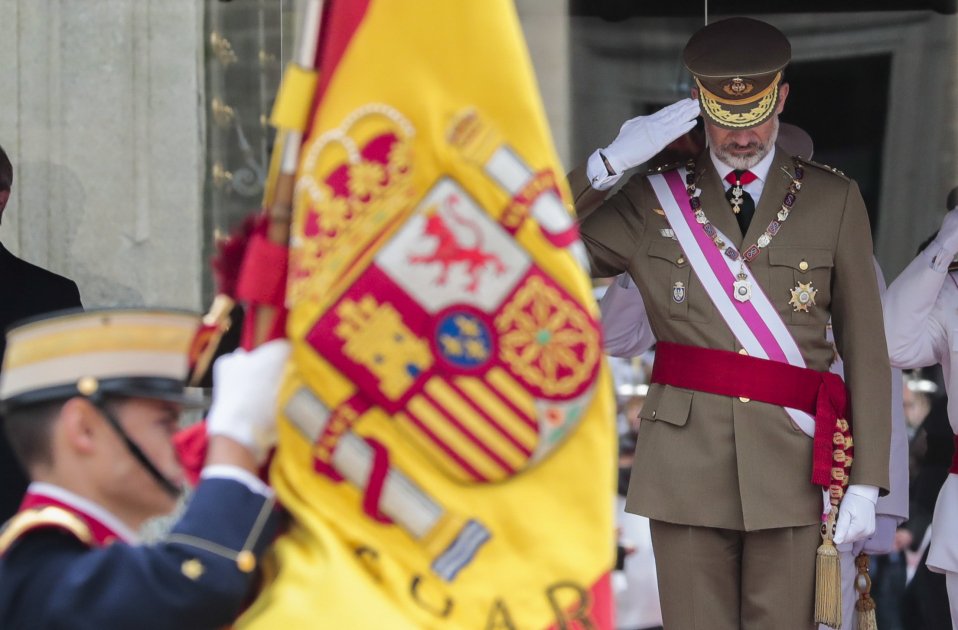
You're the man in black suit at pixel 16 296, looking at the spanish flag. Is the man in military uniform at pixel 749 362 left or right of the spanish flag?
left

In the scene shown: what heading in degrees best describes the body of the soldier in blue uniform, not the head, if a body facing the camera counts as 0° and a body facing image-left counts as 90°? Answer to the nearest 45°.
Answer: approximately 270°

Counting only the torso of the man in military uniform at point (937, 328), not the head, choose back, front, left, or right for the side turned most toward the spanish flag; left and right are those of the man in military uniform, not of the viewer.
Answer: front

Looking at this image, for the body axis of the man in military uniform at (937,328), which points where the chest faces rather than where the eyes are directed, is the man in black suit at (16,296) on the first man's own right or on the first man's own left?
on the first man's own right

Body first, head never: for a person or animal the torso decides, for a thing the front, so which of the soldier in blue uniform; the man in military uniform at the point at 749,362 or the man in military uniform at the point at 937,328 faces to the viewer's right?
the soldier in blue uniform

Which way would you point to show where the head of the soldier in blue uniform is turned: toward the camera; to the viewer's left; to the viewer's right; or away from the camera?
to the viewer's right

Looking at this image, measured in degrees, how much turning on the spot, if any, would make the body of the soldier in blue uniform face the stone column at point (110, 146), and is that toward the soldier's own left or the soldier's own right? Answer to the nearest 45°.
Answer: approximately 90° to the soldier's own left

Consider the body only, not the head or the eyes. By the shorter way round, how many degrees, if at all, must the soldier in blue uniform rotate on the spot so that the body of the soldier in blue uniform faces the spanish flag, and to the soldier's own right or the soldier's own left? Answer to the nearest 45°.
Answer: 0° — they already face it

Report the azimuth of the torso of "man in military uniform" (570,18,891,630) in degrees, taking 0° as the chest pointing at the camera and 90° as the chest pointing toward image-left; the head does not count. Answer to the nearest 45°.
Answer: approximately 0°

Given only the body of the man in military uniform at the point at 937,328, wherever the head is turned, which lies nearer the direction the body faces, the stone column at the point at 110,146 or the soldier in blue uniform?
the soldier in blue uniform
